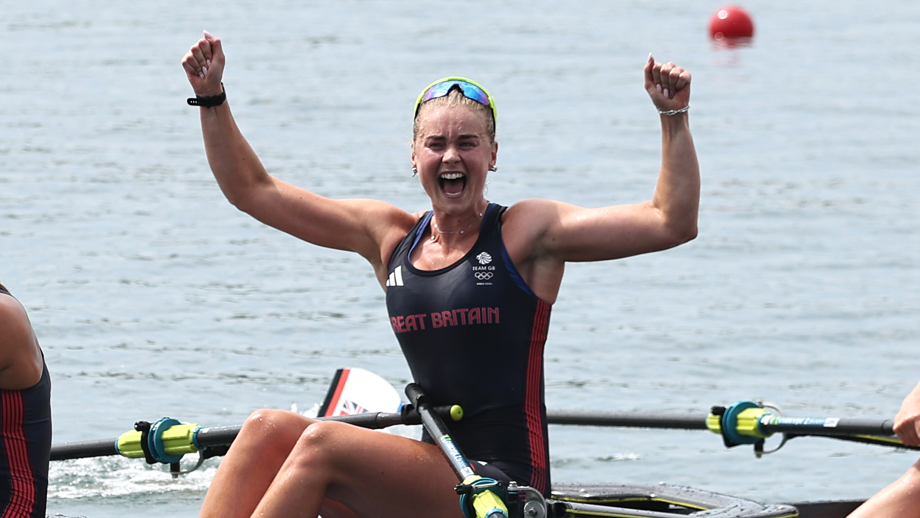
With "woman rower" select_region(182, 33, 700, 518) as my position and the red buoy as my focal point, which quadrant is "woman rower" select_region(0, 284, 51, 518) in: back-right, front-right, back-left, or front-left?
back-left

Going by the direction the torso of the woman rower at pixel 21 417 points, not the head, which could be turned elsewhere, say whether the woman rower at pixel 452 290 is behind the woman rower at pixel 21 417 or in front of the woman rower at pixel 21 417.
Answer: behind

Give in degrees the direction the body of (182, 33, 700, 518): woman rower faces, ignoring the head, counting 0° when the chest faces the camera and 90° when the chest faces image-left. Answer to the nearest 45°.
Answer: approximately 45°

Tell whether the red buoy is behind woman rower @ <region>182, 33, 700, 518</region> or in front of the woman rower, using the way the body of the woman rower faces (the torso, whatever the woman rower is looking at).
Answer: behind
